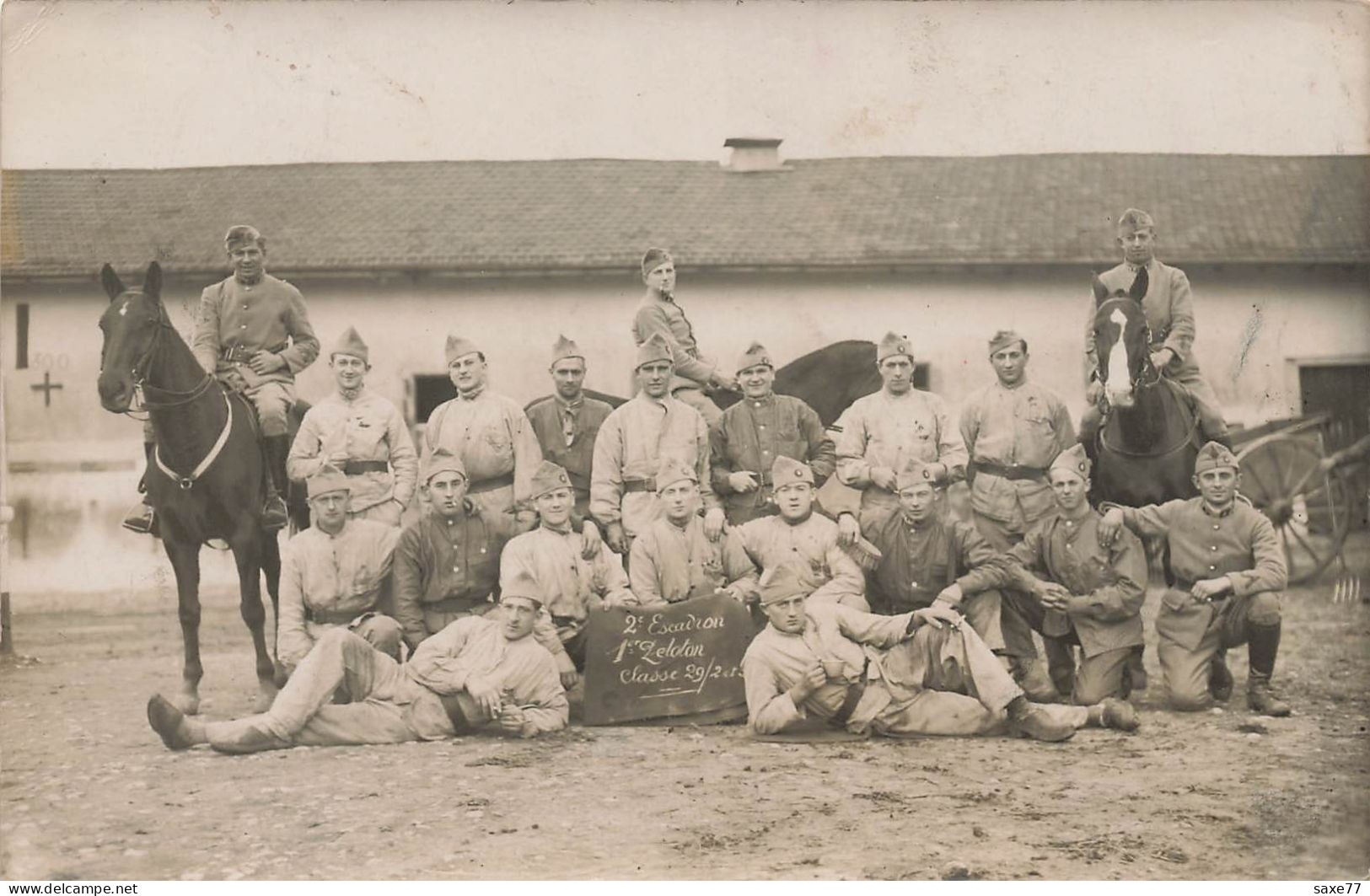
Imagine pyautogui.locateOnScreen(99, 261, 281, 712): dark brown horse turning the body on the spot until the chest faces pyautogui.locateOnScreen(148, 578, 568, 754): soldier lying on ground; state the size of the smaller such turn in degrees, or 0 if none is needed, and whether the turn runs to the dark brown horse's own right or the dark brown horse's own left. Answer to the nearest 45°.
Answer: approximately 90° to the dark brown horse's own left

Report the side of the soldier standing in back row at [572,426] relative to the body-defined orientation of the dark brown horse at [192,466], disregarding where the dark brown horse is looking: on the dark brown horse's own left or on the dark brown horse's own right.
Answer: on the dark brown horse's own left

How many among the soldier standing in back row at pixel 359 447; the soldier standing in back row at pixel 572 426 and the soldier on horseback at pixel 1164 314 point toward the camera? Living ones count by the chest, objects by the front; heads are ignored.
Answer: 3

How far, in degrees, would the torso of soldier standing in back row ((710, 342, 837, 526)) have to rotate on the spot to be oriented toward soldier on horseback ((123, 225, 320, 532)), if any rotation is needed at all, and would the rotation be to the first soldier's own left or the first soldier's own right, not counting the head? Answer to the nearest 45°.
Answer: approximately 90° to the first soldier's own right

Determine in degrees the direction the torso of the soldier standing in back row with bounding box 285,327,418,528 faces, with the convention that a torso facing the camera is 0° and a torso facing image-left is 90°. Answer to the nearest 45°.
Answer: approximately 0°

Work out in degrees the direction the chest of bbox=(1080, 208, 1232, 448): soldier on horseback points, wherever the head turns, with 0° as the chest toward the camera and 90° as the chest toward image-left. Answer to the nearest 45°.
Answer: approximately 0°

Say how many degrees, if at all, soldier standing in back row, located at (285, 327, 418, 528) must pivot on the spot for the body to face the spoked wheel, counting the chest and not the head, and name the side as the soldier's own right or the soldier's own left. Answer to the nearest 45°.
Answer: approximately 90° to the soldier's own left
